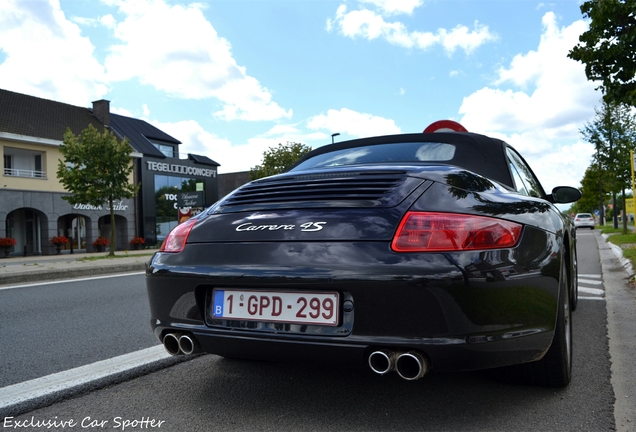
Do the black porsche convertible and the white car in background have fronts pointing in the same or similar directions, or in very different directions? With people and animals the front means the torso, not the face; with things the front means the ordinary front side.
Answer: same or similar directions

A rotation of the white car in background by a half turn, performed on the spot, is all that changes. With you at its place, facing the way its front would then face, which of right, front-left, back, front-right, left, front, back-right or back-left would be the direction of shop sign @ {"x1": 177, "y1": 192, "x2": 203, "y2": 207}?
front-right

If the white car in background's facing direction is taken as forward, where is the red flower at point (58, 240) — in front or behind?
behind

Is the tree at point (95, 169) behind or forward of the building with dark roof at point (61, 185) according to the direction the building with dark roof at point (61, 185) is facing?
forward

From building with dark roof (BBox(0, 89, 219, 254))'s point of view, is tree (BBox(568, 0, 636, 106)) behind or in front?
in front

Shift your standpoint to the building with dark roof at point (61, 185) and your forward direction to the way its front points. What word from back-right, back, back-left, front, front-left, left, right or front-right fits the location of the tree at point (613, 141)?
front

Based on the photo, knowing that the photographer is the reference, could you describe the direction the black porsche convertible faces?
facing away from the viewer and to the right of the viewer

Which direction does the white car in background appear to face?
away from the camera

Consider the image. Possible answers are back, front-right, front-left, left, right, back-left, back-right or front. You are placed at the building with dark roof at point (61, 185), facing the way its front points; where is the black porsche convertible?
front-right

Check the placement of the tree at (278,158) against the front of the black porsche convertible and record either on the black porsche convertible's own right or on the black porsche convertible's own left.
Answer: on the black porsche convertible's own left

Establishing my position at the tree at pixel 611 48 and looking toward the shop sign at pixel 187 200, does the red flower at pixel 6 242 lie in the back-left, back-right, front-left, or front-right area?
front-left
